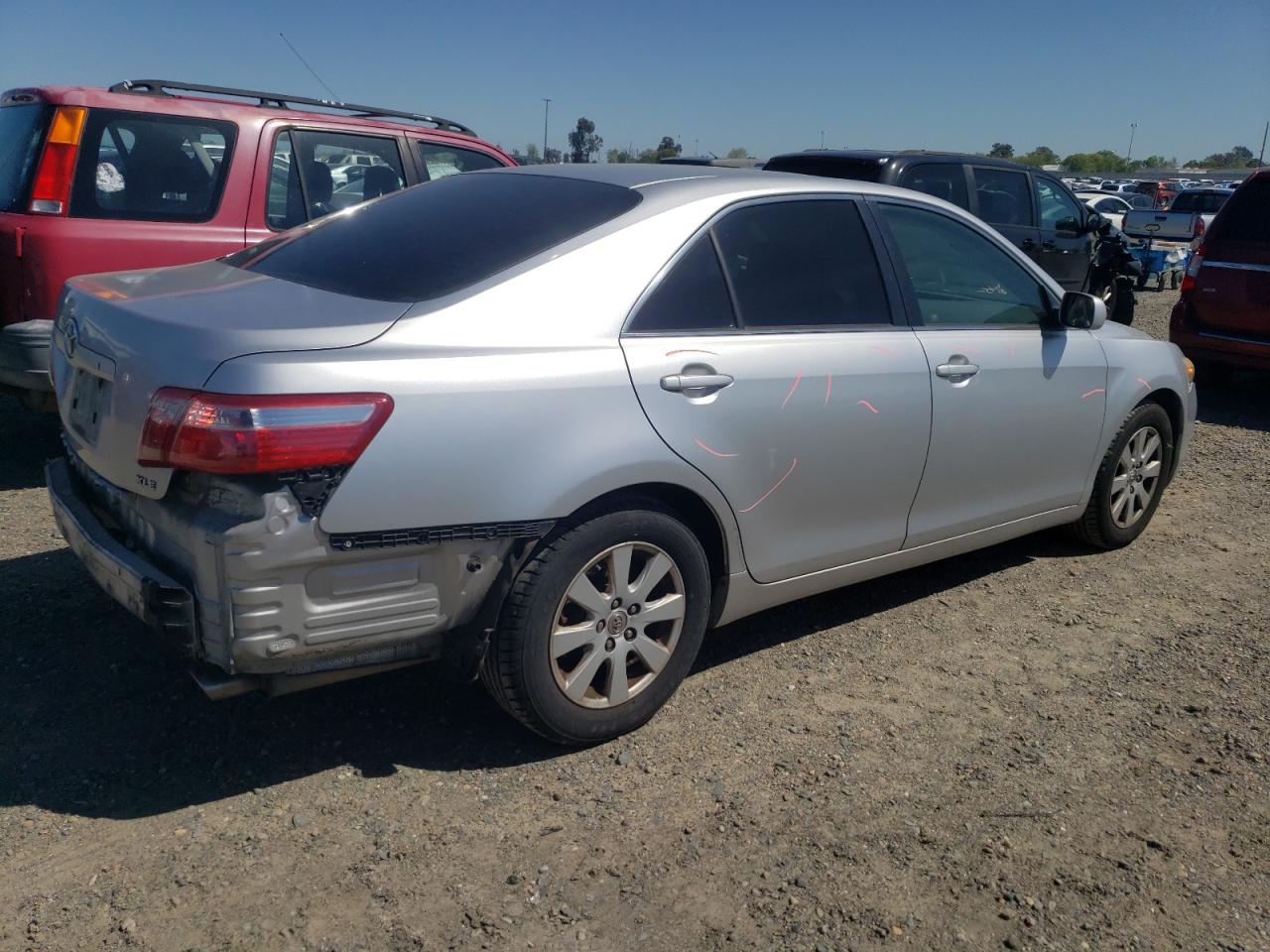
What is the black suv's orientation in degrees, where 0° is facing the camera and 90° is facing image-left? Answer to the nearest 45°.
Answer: approximately 225°

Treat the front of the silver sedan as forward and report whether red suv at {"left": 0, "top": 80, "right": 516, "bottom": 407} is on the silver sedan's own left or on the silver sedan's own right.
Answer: on the silver sedan's own left

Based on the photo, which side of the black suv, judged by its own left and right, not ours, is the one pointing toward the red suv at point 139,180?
back

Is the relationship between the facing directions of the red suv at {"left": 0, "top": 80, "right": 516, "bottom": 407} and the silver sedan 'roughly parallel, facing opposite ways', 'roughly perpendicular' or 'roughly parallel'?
roughly parallel

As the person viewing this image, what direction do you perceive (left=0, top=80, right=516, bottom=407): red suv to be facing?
facing away from the viewer and to the right of the viewer

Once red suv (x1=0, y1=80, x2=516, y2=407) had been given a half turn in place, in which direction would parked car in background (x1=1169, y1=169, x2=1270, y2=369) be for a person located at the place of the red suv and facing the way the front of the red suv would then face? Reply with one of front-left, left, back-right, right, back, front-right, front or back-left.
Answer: back-left

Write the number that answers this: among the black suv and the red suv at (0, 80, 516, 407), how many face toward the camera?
0

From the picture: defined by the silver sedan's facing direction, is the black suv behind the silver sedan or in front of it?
in front

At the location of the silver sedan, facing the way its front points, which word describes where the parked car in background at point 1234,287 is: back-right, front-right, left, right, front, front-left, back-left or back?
front

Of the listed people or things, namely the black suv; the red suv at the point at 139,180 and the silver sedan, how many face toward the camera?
0

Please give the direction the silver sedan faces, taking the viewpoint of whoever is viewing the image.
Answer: facing away from the viewer and to the right of the viewer
